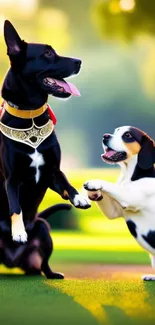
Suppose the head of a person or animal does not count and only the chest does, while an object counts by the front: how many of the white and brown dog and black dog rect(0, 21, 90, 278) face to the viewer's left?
1

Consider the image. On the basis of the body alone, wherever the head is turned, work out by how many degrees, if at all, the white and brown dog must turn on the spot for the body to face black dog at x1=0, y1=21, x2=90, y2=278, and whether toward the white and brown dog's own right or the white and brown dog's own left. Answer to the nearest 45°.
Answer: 0° — it already faces it

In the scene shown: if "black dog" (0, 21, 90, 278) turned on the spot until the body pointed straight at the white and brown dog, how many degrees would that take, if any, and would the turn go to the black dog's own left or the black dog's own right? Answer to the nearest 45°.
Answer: approximately 45° to the black dog's own left

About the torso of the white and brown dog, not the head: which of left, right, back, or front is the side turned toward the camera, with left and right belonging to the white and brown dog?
left

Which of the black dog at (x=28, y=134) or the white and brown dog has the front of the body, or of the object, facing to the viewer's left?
the white and brown dog

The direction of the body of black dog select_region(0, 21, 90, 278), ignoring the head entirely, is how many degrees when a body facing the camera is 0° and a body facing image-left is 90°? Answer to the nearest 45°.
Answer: approximately 315°
